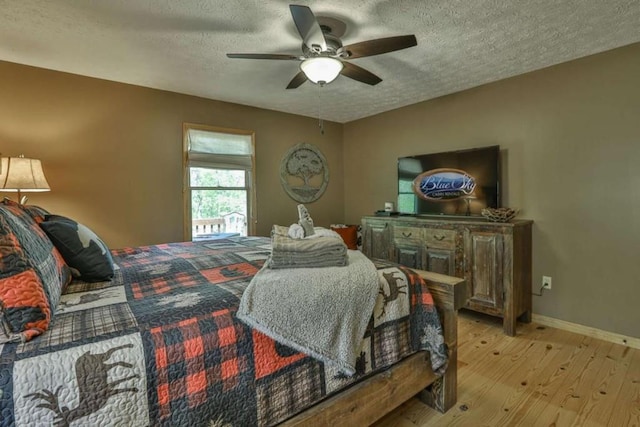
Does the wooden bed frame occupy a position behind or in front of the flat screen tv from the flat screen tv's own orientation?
in front

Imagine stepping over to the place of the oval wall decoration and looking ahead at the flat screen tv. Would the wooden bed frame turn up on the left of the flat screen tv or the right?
right

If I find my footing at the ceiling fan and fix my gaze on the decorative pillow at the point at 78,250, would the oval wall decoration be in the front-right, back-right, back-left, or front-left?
back-right

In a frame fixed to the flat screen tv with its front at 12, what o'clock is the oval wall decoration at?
The oval wall decoration is roughly at 2 o'clock from the flat screen tv.

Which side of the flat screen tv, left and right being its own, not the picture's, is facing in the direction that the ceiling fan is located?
front

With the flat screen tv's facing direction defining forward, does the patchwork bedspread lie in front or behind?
in front

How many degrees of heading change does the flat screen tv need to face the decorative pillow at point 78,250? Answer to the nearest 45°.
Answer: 0° — it already faces it

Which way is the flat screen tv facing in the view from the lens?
facing the viewer and to the left of the viewer

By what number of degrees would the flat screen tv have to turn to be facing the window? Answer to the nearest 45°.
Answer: approximately 45° to its right
